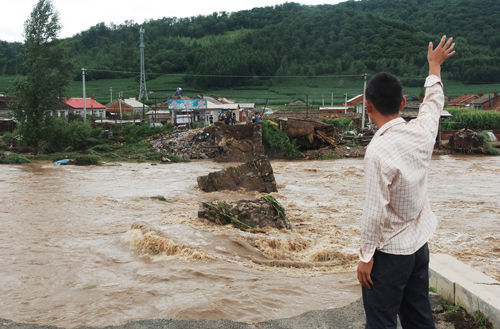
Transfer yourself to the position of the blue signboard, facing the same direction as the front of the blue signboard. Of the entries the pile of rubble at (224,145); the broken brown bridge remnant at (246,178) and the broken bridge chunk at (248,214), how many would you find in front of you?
3

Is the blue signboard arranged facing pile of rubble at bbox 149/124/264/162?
yes

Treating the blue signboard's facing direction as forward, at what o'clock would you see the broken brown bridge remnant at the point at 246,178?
The broken brown bridge remnant is roughly at 12 o'clock from the blue signboard.

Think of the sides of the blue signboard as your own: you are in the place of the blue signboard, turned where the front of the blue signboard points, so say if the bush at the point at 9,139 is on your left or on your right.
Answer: on your right

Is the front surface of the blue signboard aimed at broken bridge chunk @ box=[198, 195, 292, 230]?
yes

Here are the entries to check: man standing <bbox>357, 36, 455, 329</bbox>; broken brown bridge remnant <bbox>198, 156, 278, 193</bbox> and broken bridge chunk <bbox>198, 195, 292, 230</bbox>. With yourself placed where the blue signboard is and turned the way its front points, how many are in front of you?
3

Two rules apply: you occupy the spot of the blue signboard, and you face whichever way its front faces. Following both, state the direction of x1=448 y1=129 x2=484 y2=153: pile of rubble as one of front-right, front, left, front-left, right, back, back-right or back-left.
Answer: front-left

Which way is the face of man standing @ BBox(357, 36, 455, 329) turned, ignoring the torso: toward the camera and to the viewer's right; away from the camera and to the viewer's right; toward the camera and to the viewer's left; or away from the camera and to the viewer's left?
away from the camera and to the viewer's left

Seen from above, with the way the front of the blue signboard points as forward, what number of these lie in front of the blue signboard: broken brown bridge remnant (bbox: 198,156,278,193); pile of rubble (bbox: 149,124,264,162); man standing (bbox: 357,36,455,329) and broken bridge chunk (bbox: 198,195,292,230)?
4

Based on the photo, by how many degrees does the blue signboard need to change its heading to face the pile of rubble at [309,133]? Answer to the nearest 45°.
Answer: approximately 45° to its left

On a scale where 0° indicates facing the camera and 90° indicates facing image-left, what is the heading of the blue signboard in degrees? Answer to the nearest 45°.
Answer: approximately 0°

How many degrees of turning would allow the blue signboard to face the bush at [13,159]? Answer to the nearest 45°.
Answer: approximately 45° to its right

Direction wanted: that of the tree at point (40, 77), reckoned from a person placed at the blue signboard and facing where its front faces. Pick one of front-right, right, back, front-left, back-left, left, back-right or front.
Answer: front-right
